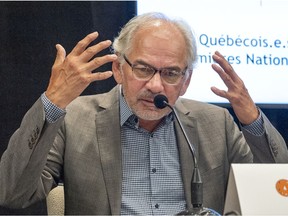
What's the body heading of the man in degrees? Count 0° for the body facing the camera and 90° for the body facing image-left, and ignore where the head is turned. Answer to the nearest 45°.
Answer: approximately 0°
